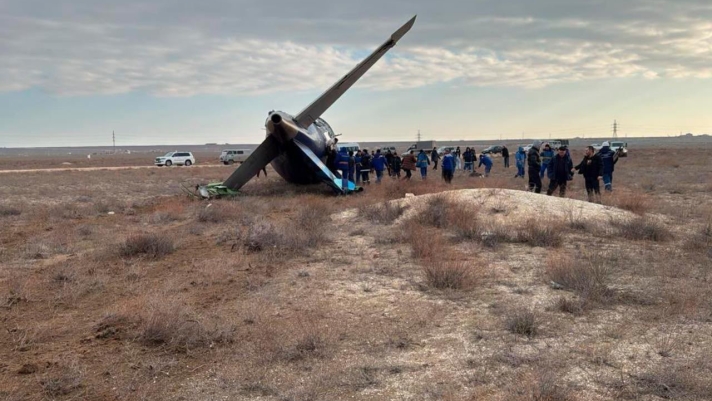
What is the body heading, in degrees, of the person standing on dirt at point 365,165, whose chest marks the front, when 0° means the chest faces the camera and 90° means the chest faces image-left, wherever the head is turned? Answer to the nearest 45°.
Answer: approximately 180°

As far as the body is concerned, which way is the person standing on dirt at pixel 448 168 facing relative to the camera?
away from the camera

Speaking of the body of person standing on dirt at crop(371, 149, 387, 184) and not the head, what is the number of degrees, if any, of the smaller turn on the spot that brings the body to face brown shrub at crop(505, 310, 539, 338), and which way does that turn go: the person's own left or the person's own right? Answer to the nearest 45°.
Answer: approximately 180°

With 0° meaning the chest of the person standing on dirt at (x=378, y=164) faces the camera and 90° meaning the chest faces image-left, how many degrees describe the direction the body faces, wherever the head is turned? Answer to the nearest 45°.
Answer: approximately 180°

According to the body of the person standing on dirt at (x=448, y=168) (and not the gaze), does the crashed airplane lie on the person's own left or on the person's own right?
on the person's own left

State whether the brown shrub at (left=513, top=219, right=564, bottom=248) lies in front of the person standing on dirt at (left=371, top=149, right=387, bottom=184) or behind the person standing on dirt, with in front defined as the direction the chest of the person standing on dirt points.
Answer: behind
